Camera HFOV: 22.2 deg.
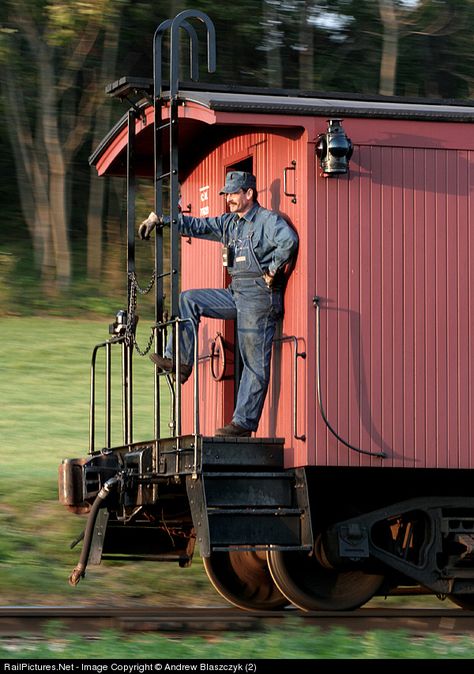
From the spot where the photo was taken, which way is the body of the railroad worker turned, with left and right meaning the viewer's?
facing the viewer and to the left of the viewer

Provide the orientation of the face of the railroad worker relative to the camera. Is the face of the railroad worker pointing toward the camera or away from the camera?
toward the camera

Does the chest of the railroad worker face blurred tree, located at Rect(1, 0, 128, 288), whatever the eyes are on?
no

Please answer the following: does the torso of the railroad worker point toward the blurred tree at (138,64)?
no
